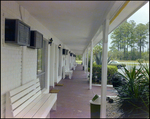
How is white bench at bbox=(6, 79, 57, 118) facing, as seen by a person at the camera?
facing the viewer and to the right of the viewer

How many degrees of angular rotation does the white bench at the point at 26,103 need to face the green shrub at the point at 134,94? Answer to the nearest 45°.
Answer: approximately 45° to its left
